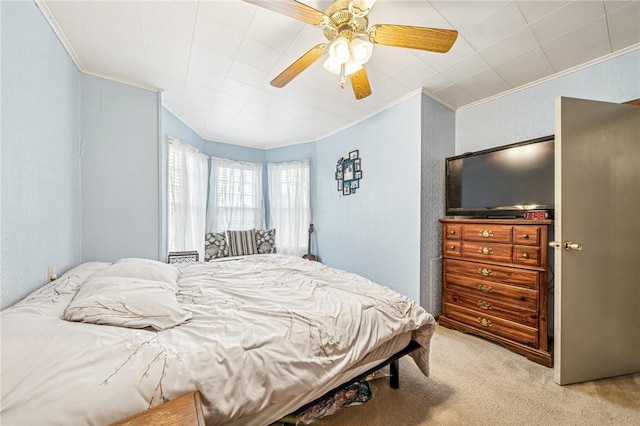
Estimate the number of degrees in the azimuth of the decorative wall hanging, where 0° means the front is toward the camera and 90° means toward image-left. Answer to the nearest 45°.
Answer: approximately 45°

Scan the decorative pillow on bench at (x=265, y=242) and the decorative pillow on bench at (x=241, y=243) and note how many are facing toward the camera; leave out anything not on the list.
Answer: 2

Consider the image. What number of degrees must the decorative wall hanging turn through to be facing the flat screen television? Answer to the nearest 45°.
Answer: approximately 90° to its left

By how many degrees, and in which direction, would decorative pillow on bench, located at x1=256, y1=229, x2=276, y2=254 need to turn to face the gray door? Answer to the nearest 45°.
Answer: approximately 45° to its left

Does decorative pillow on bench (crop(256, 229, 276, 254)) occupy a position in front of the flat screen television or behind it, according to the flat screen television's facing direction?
in front

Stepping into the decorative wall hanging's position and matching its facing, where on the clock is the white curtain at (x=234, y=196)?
The white curtain is roughly at 2 o'clock from the decorative wall hanging.

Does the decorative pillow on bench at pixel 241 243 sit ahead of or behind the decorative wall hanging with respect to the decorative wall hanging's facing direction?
ahead

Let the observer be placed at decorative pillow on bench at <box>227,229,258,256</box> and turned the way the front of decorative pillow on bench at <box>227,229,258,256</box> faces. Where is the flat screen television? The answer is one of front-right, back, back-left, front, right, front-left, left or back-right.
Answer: front-left

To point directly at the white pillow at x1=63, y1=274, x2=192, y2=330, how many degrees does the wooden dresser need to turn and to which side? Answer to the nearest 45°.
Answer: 0° — it already faces it

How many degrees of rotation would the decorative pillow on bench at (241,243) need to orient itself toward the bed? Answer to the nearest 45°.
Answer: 0° — it already faces it

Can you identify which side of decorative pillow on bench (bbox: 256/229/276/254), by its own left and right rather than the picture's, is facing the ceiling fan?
front
